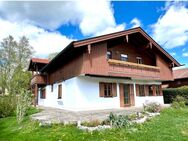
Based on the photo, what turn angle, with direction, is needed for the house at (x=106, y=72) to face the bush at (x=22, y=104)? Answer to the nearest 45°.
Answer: approximately 90° to its right

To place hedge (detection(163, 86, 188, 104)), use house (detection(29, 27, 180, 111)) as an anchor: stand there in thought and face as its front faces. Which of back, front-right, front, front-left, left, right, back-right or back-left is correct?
left

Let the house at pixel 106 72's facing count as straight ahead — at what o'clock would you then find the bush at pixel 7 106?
The bush is roughly at 4 o'clock from the house.

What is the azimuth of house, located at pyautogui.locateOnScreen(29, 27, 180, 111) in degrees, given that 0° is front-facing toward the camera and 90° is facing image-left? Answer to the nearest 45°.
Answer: approximately 315°

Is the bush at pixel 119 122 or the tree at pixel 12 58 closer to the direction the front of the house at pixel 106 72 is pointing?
the bush
